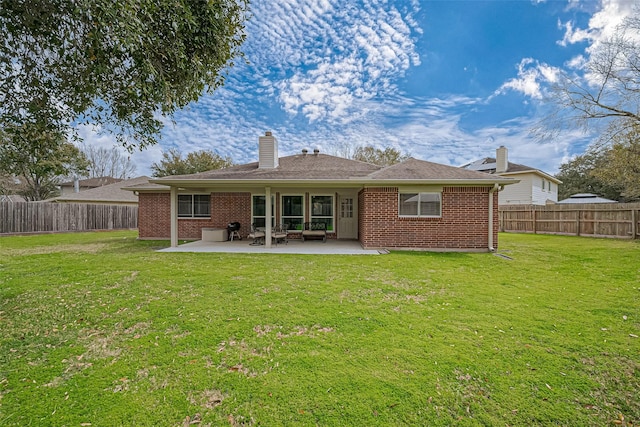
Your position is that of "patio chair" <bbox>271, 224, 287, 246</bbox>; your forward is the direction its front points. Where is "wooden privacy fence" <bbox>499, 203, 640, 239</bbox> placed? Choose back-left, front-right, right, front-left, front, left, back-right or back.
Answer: back-left

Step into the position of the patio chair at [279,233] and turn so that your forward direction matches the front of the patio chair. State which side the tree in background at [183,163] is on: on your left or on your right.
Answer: on your right

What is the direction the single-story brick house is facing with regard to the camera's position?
facing away from the viewer

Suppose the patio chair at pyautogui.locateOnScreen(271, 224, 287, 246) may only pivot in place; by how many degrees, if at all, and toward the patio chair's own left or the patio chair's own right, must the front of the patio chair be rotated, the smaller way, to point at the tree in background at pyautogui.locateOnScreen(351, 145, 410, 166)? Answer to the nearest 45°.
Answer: approximately 180°

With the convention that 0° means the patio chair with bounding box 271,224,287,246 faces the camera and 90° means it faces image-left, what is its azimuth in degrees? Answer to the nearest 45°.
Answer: approximately 45°

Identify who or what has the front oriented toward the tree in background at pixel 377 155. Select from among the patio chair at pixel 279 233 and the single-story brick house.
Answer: the single-story brick house

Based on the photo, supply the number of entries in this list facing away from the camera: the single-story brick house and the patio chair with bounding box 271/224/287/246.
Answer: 1

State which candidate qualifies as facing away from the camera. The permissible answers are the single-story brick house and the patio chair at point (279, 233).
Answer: the single-story brick house

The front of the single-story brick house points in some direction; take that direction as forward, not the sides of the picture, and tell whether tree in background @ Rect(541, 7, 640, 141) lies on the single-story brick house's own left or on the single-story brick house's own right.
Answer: on the single-story brick house's own right

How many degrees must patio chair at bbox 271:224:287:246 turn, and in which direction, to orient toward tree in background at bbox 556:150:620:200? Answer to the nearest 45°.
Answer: approximately 180°
